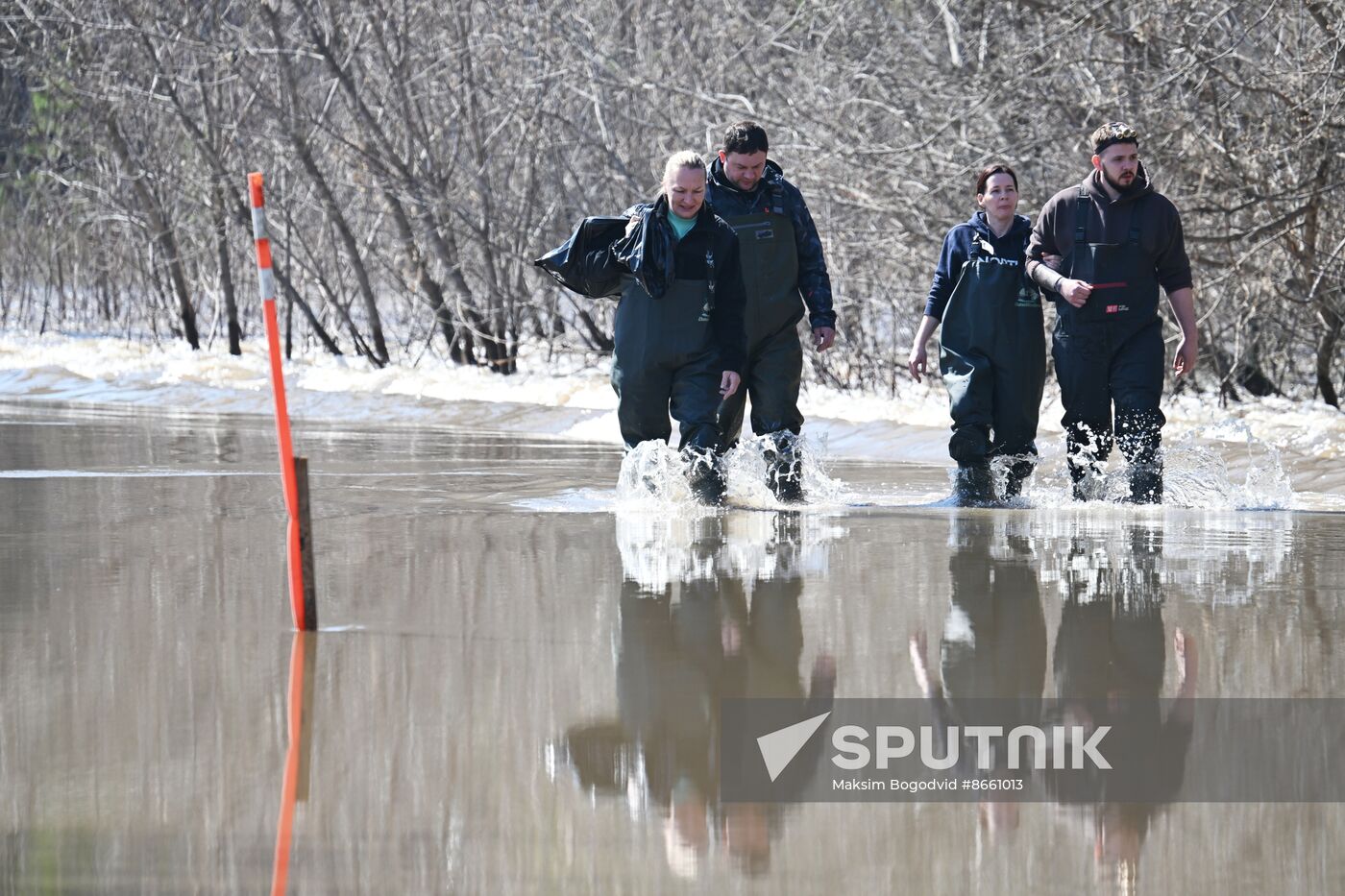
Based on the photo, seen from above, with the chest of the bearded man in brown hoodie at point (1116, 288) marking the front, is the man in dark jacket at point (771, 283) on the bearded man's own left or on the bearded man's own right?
on the bearded man's own right

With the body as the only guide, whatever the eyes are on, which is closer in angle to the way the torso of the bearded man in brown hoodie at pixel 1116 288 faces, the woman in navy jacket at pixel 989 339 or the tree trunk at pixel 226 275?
the woman in navy jacket

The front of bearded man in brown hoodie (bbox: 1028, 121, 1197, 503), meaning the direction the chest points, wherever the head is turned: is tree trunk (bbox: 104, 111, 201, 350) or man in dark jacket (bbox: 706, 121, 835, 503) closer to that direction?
the man in dark jacket

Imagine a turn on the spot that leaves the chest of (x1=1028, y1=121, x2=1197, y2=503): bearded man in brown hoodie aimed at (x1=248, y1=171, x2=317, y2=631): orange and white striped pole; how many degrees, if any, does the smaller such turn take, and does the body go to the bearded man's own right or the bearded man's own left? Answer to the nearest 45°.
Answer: approximately 45° to the bearded man's own right

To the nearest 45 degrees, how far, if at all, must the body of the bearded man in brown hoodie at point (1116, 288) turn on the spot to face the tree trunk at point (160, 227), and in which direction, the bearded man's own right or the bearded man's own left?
approximately 135° to the bearded man's own right

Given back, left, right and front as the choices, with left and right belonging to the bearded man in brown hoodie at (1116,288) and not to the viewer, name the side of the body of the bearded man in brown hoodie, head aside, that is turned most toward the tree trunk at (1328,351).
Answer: back

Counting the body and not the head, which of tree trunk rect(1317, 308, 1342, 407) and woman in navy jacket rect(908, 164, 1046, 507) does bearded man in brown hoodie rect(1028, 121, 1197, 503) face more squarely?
the woman in navy jacket

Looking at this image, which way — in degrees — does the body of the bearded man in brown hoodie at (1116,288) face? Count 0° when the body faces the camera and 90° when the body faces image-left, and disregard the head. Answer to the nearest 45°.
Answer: approximately 0°

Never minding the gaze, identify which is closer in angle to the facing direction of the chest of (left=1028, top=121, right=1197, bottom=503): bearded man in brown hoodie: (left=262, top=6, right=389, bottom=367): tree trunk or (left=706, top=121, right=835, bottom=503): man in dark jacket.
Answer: the man in dark jacket

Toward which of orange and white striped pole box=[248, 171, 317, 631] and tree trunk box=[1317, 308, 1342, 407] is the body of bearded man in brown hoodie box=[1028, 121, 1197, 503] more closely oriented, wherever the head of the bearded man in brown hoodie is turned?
the orange and white striped pole

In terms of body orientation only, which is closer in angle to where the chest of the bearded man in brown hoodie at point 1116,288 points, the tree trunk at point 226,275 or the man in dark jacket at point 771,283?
the man in dark jacket

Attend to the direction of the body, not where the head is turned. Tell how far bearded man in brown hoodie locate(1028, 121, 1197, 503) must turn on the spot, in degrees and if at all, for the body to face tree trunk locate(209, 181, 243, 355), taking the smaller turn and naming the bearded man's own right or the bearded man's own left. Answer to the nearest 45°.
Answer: approximately 135° to the bearded man's own right
